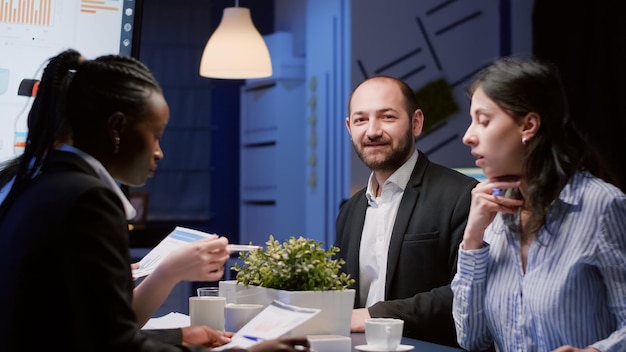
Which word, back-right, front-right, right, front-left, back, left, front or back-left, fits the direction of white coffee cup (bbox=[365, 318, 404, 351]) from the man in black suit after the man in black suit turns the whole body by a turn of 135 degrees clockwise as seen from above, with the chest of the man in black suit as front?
back

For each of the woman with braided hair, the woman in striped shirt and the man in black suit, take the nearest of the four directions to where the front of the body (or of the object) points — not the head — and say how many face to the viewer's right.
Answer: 1

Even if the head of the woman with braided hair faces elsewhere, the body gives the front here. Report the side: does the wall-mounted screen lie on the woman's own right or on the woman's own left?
on the woman's own left

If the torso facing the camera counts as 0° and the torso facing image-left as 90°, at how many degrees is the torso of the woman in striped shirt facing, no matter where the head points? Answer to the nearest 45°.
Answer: approximately 45°

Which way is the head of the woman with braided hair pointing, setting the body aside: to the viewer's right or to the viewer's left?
to the viewer's right

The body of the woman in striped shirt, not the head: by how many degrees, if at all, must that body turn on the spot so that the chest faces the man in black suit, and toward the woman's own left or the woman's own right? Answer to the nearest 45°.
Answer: approximately 90° to the woman's own right

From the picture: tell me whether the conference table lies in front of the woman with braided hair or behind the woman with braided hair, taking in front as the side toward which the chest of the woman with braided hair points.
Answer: in front

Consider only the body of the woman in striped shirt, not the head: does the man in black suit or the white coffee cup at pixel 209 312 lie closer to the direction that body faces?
the white coffee cup

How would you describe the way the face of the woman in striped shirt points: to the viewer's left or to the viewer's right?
to the viewer's left

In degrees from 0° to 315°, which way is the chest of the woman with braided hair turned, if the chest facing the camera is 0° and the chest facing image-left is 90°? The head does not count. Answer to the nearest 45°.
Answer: approximately 270°

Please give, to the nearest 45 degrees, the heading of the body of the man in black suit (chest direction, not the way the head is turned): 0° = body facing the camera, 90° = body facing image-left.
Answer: approximately 45°
